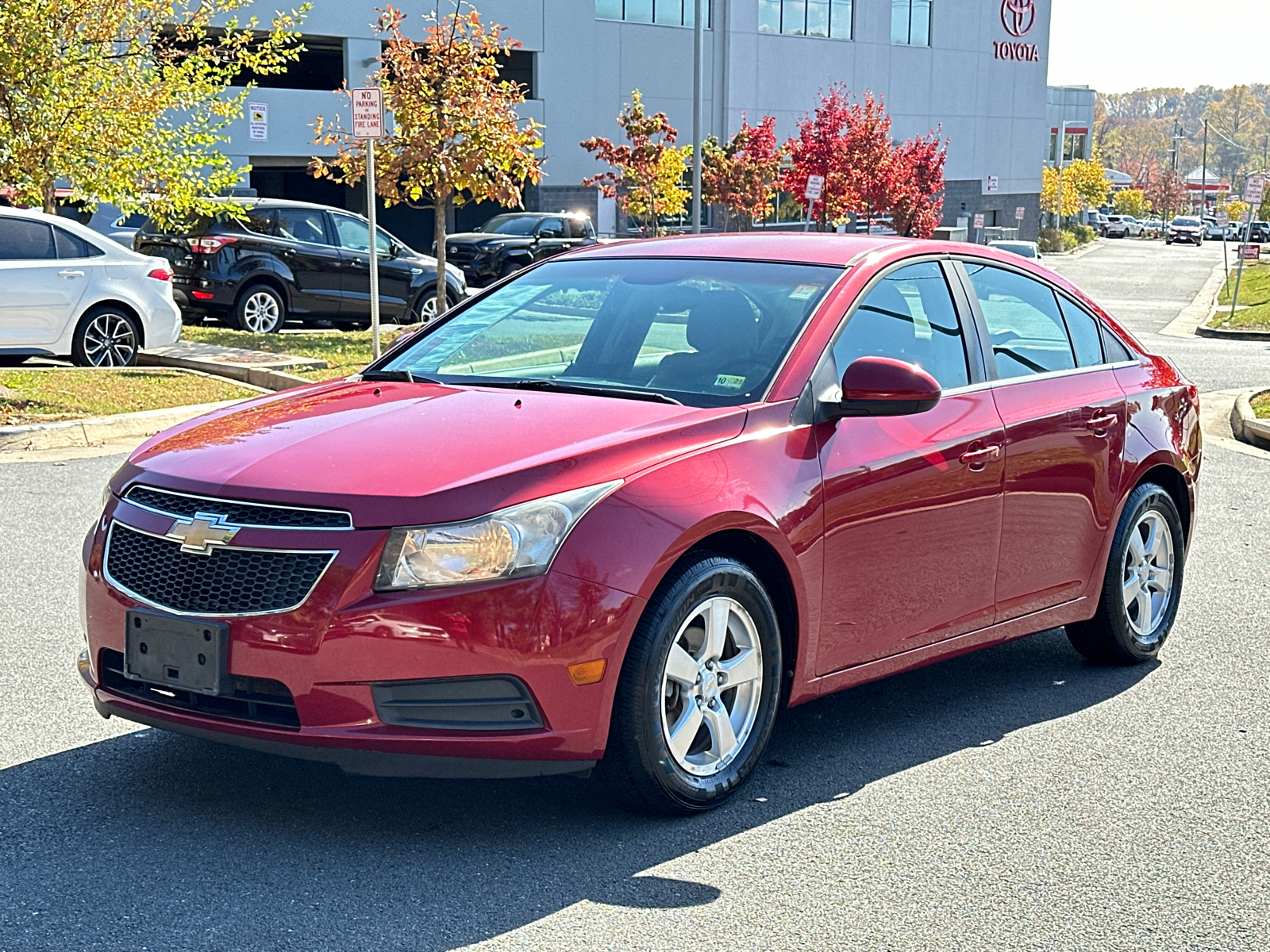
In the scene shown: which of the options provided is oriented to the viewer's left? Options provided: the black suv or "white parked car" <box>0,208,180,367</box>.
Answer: the white parked car

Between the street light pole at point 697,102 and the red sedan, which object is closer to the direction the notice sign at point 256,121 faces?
the red sedan

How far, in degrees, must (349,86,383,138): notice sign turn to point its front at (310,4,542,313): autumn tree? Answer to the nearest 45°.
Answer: approximately 180°

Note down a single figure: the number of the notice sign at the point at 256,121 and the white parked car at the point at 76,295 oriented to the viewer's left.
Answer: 1

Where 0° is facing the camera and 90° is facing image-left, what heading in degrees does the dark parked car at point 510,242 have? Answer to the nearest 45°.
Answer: approximately 45°

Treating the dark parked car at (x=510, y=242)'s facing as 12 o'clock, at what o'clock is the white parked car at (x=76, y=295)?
The white parked car is roughly at 11 o'clock from the dark parked car.

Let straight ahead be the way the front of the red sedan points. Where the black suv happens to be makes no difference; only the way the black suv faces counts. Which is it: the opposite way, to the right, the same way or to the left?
the opposite way

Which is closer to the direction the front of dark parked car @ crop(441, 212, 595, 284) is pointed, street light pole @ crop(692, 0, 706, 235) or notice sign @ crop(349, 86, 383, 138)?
the notice sign

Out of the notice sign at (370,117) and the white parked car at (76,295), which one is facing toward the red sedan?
the notice sign

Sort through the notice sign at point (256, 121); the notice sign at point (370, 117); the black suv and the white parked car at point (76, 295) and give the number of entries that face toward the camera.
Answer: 2

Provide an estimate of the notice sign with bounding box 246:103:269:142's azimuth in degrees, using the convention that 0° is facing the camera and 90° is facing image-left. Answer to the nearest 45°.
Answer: approximately 0°

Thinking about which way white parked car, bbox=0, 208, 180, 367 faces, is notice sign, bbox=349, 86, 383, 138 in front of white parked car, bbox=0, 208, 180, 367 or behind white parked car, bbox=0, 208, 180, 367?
behind

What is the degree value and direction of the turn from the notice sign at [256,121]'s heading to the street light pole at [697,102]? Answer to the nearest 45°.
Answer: approximately 45° to its left

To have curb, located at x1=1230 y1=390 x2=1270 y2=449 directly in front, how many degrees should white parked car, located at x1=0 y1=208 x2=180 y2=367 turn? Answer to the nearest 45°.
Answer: approximately 180°
